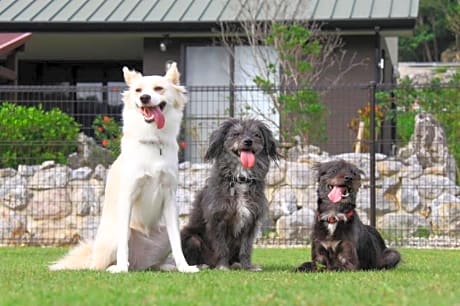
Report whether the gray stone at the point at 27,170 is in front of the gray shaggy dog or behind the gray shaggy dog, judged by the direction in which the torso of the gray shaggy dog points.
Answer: behind

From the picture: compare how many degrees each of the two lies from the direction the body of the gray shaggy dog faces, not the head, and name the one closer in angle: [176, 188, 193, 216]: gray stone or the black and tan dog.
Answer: the black and tan dog

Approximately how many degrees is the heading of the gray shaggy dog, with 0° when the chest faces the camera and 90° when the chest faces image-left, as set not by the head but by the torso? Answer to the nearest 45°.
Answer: approximately 315°

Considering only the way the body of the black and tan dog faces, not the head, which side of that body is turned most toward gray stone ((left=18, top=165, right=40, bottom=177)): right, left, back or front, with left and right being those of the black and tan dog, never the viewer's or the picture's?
right

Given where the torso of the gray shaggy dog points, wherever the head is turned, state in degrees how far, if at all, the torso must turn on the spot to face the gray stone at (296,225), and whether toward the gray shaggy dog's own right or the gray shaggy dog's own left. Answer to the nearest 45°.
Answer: approximately 135° to the gray shaggy dog's own left

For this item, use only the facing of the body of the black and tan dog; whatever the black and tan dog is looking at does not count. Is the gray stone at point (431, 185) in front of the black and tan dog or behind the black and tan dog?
behind

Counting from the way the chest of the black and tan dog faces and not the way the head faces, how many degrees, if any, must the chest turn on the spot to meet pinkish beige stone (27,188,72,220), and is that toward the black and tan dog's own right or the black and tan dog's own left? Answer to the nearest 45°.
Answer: approximately 90° to the black and tan dog's own right

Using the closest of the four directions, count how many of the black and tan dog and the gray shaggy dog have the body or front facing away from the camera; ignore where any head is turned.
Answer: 0

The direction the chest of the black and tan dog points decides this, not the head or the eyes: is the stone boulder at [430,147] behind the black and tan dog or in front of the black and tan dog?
behind

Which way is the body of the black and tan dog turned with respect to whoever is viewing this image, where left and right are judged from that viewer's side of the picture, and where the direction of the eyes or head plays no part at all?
facing the viewer and to the left of the viewer

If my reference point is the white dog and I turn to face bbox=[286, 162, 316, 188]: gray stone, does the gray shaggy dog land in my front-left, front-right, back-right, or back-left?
front-right

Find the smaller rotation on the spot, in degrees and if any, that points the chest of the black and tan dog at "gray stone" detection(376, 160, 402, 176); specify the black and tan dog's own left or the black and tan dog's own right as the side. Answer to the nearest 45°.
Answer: approximately 135° to the black and tan dog's own right

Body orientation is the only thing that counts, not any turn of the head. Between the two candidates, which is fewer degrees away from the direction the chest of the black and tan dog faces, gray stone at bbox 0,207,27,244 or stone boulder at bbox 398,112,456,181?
the gray stone

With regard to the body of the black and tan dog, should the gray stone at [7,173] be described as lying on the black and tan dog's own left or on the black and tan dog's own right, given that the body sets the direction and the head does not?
on the black and tan dog's own right

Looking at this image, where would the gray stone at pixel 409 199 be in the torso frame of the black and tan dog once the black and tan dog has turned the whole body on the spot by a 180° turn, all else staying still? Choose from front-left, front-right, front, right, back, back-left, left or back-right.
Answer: front-left
